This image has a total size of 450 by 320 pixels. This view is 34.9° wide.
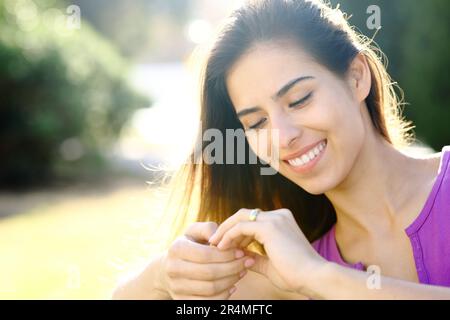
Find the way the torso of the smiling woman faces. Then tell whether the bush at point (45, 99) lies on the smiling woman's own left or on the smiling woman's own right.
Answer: on the smiling woman's own right

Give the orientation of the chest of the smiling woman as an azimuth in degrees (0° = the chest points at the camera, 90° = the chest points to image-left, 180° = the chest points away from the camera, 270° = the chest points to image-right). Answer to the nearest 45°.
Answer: approximately 45°
